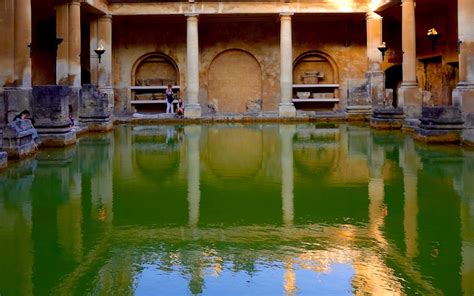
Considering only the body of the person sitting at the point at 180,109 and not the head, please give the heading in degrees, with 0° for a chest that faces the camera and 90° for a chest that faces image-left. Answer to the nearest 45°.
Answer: approximately 0°

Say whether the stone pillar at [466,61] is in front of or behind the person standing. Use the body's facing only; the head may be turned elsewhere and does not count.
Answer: in front

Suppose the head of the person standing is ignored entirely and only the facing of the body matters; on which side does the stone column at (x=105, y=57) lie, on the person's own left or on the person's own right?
on the person's own right

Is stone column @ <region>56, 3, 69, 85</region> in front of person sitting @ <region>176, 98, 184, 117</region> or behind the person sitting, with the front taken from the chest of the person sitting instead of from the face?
in front

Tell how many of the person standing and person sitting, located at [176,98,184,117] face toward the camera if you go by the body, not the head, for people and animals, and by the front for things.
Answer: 2

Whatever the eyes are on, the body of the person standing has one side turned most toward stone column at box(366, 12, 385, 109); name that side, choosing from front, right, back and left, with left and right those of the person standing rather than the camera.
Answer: left
